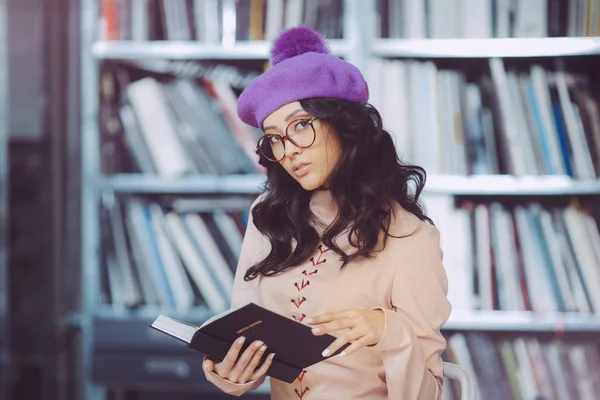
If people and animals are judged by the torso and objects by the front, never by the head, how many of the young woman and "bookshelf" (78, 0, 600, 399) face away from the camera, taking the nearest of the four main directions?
0

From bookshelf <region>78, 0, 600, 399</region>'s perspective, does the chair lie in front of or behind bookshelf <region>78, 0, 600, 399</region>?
in front

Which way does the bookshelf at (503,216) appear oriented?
toward the camera

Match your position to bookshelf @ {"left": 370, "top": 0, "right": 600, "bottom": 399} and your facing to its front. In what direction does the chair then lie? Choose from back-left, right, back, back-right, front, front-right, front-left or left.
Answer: front

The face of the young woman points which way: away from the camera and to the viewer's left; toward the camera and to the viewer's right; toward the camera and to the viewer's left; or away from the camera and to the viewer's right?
toward the camera and to the viewer's left

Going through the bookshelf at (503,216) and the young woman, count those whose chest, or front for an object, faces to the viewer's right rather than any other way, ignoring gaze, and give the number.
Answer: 0

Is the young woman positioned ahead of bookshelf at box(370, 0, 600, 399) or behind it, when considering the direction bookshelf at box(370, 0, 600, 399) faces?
ahead

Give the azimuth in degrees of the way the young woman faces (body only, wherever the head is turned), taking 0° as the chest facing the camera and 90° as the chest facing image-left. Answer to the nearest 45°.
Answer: approximately 45°
